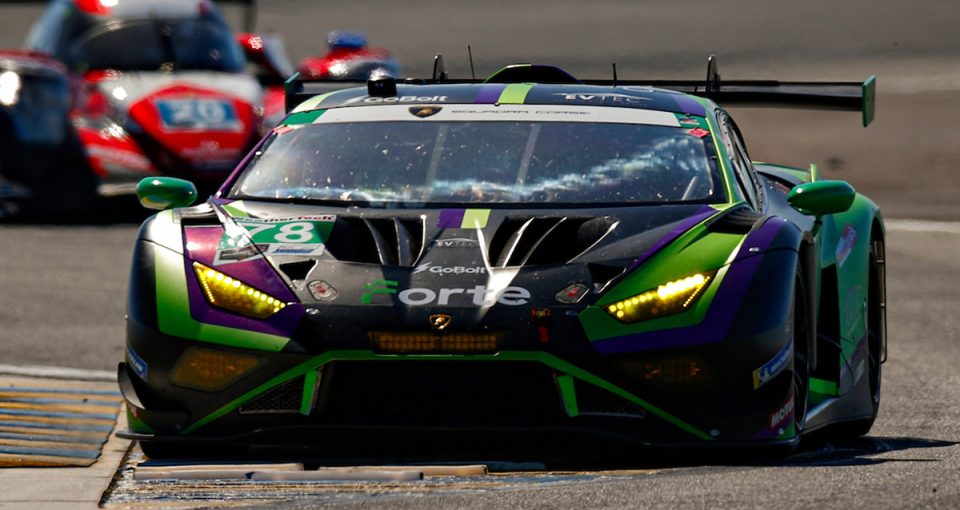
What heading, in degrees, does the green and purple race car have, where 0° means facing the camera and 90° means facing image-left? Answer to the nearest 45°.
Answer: approximately 0°

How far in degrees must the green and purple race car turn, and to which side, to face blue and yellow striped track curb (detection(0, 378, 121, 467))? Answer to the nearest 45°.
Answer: approximately 135° to its right

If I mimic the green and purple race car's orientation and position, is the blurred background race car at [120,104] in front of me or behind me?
behind
